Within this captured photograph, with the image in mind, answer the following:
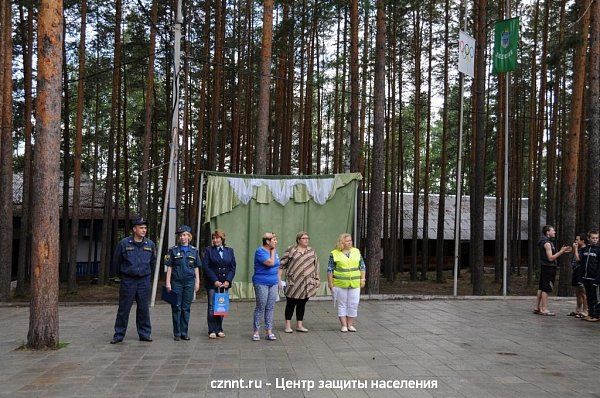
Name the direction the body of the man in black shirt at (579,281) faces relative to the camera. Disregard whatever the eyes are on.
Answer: to the viewer's left

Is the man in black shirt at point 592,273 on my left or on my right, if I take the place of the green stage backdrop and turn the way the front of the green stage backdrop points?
on my left

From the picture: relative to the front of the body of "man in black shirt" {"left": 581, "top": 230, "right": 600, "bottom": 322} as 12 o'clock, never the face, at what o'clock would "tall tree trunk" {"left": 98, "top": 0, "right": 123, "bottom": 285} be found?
The tall tree trunk is roughly at 2 o'clock from the man in black shirt.

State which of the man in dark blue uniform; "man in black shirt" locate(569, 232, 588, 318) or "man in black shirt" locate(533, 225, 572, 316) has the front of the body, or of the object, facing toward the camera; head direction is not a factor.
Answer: the man in dark blue uniform

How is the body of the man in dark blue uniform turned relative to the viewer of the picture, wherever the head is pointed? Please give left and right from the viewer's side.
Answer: facing the viewer

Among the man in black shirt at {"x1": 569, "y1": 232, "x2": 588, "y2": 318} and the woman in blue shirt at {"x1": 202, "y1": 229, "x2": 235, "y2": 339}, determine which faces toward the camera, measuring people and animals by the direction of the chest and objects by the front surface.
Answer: the woman in blue shirt

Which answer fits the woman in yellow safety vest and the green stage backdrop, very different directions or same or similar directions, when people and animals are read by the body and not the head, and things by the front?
same or similar directions

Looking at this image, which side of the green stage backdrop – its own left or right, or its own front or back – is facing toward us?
front

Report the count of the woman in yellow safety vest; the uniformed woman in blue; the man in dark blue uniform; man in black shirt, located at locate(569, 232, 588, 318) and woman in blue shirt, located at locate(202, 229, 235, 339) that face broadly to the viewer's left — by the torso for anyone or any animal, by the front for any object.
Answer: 1

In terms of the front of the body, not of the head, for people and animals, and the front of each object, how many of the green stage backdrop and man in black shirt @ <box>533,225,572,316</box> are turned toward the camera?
1

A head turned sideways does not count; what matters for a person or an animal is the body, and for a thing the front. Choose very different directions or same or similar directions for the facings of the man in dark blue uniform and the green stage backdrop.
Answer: same or similar directions

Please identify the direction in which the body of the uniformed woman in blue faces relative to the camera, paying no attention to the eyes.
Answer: toward the camera

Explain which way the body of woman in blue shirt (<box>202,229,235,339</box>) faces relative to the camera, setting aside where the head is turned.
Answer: toward the camera

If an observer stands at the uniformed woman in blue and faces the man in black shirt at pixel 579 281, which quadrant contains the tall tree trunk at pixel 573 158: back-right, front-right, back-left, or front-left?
front-left
